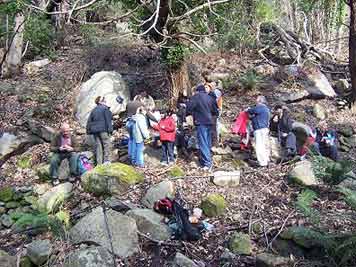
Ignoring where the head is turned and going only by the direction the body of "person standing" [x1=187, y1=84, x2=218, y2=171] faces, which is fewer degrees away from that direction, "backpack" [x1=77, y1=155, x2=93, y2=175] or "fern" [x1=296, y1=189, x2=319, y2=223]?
the backpack

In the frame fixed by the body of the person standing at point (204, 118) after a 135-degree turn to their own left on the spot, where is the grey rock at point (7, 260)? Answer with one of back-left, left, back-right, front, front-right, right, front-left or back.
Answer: front

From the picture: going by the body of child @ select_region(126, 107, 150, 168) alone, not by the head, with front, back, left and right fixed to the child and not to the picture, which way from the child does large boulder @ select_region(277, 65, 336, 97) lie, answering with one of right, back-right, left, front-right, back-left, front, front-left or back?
front

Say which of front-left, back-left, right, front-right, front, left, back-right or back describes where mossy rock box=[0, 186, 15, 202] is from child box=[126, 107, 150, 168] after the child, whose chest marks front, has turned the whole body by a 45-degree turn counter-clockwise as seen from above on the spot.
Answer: left

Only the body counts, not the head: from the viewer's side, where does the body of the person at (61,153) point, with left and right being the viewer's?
facing the viewer

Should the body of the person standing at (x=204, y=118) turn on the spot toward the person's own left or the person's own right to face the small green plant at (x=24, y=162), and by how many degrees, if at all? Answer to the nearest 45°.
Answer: approximately 90° to the person's own left

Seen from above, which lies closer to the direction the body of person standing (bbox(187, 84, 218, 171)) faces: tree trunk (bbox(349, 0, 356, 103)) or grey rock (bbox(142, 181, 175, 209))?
the tree trunk

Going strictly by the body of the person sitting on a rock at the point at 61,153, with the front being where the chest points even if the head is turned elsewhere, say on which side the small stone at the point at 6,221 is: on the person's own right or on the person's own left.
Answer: on the person's own right

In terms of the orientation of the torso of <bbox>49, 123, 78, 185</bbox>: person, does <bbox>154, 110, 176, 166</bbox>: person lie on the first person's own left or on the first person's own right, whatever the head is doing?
on the first person's own left

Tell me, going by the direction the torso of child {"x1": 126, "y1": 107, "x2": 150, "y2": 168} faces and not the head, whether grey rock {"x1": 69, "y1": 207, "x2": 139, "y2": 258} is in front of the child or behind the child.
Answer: behind

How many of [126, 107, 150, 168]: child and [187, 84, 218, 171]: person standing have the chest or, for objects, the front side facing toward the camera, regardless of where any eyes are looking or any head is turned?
0

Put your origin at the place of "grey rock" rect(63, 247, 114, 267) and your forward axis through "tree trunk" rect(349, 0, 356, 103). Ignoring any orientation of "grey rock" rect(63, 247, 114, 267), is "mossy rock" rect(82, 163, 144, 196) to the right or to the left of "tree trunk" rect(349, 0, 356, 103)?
left

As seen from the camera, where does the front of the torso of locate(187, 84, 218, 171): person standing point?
away from the camera

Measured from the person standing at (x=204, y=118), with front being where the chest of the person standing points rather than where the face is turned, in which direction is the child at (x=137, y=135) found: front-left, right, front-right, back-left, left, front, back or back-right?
left
